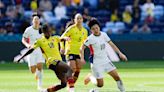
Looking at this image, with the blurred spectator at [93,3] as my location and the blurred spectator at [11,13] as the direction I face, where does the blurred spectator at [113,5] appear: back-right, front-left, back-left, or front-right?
back-left

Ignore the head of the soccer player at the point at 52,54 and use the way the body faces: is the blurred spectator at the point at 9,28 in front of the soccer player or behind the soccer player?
behind

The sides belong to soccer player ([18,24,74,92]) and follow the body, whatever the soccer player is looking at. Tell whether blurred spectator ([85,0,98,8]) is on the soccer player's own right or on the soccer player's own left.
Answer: on the soccer player's own left

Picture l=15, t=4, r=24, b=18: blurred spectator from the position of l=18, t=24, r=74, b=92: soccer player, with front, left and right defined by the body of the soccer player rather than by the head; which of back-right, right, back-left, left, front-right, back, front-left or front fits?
back-left

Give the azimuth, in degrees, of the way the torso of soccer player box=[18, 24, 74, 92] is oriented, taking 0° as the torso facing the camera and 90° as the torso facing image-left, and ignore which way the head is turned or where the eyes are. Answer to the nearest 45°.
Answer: approximately 315°

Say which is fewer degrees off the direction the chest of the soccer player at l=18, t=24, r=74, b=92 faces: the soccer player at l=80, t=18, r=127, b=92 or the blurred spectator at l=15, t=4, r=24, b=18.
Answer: the soccer player

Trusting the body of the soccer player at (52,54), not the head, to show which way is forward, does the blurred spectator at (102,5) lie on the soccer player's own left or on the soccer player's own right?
on the soccer player's own left

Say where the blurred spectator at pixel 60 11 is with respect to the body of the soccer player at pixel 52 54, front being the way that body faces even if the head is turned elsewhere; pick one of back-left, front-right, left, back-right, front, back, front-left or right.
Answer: back-left

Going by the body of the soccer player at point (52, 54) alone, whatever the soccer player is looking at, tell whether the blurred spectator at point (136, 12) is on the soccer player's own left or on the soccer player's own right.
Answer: on the soccer player's own left

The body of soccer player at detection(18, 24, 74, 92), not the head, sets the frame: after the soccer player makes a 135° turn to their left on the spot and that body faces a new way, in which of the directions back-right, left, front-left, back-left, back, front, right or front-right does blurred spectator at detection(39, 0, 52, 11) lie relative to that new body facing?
front

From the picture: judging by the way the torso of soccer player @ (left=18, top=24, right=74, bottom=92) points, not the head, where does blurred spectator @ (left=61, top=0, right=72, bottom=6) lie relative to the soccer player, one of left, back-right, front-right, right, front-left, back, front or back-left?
back-left

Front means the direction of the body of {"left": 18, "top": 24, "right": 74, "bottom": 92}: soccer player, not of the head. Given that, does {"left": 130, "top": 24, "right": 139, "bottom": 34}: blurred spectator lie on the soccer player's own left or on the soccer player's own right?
on the soccer player's own left

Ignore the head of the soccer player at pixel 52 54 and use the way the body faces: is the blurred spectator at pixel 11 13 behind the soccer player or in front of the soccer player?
behind
